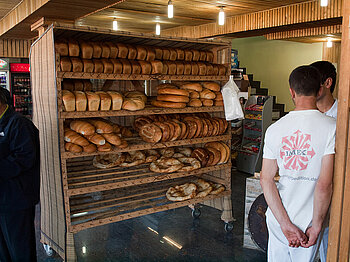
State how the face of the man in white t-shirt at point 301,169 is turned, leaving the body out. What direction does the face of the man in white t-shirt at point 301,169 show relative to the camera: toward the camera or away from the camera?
away from the camera

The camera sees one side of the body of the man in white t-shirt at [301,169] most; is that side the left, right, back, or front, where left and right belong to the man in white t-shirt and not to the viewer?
back

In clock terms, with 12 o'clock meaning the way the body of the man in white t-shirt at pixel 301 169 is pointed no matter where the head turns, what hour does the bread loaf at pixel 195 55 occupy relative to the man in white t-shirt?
The bread loaf is roughly at 11 o'clock from the man in white t-shirt.

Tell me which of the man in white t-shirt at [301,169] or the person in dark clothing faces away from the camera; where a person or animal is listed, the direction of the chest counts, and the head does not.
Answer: the man in white t-shirt

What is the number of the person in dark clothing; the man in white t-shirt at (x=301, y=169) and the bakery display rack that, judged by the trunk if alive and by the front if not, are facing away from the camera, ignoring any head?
1

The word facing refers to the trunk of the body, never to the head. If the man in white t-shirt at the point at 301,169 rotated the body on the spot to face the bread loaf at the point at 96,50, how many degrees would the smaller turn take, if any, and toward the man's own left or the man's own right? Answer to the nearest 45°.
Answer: approximately 45° to the man's own left

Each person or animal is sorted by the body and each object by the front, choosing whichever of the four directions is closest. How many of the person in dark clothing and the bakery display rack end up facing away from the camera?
0

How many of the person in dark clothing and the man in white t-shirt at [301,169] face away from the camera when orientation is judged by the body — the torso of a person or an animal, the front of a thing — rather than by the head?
1

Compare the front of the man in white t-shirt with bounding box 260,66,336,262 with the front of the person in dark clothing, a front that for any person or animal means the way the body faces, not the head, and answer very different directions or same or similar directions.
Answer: very different directions

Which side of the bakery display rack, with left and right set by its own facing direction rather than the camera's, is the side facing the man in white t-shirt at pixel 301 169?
front

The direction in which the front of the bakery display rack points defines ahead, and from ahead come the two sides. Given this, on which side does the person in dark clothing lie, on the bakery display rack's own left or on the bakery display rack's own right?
on the bakery display rack's own right
